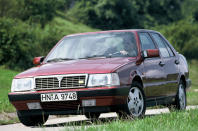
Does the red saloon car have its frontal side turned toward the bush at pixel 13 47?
no
